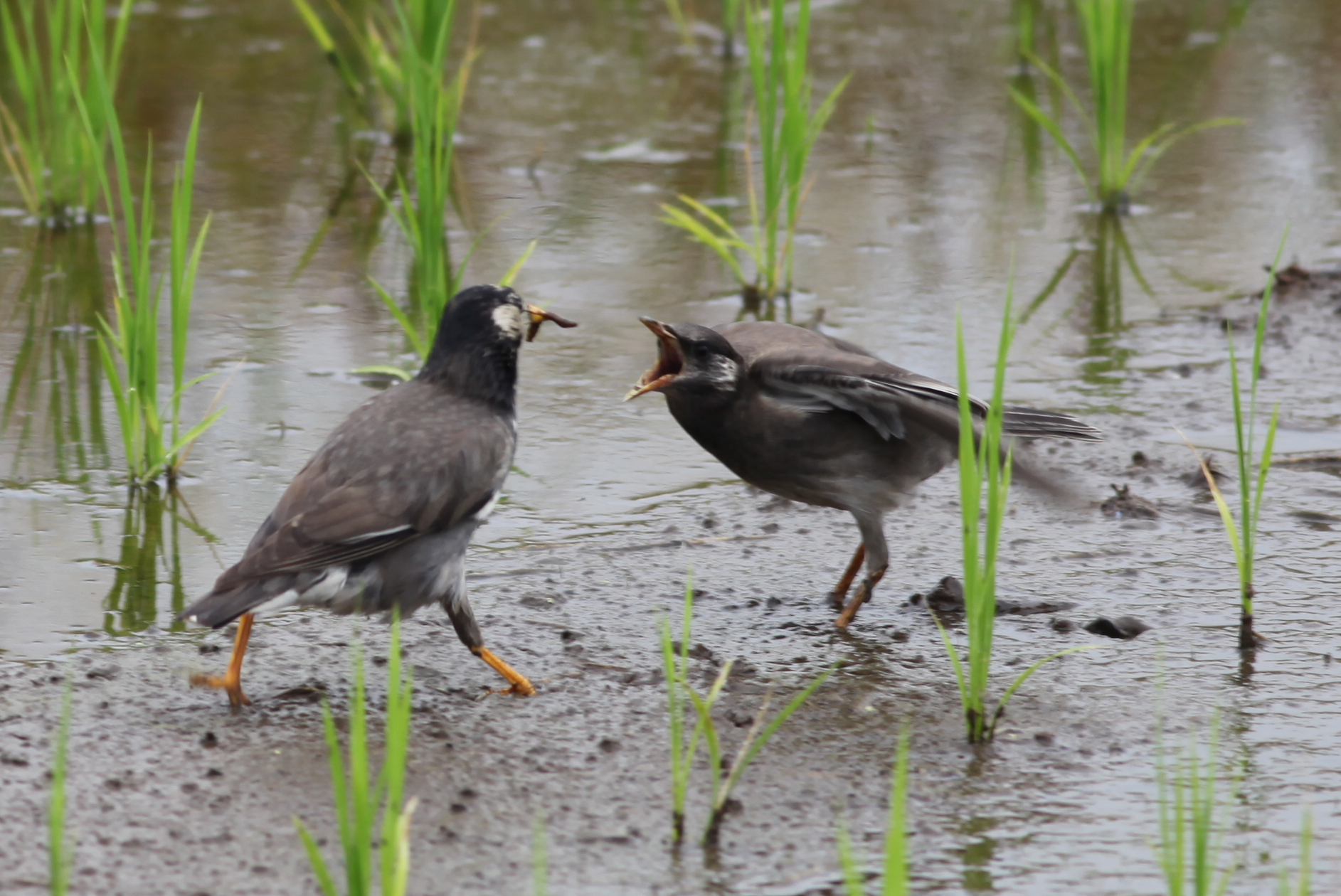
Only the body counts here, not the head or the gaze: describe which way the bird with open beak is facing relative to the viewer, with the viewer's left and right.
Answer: facing to the left of the viewer

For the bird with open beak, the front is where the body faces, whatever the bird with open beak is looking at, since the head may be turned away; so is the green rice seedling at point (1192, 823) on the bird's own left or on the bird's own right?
on the bird's own left

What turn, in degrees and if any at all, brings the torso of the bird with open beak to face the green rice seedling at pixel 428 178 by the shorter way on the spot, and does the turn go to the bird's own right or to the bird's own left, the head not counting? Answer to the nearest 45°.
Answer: approximately 45° to the bird's own right

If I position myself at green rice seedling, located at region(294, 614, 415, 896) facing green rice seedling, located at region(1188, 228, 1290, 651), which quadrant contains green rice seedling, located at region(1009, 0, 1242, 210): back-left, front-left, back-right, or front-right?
front-left

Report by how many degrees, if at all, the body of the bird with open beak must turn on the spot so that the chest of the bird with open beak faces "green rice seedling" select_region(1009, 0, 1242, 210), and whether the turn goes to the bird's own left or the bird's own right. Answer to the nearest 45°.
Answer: approximately 90° to the bird's own right

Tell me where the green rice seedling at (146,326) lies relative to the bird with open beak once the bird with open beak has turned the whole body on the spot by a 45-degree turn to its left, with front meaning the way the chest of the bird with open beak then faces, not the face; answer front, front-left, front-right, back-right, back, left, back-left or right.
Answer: front-right

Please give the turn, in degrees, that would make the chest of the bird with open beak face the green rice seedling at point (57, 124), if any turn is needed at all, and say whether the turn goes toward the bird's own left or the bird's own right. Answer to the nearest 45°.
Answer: approximately 45° to the bird's own right

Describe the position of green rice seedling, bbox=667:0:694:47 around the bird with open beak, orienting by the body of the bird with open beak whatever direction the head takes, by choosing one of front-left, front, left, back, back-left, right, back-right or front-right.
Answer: right

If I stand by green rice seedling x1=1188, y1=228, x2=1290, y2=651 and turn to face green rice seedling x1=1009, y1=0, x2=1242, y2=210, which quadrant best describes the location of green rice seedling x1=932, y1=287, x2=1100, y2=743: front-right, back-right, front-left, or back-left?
back-left

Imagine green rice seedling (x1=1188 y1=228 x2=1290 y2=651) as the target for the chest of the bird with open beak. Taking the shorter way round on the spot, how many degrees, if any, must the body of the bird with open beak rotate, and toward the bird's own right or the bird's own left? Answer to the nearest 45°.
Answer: approximately 135° to the bird's own left

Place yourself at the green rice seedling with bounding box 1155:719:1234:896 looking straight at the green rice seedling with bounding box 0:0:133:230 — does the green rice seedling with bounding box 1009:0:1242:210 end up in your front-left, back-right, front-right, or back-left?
front-right

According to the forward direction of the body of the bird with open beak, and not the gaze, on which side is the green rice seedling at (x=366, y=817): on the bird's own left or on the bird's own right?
on the bird's own left

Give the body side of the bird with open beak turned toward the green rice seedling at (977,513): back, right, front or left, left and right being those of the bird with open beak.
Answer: left

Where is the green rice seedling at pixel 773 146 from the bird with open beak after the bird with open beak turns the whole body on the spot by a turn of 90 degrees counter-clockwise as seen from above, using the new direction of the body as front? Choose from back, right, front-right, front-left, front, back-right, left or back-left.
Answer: back

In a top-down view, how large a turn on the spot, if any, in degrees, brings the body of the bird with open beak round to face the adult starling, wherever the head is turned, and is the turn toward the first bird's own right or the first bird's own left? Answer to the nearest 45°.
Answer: approximately 45° to the first bird's own left
